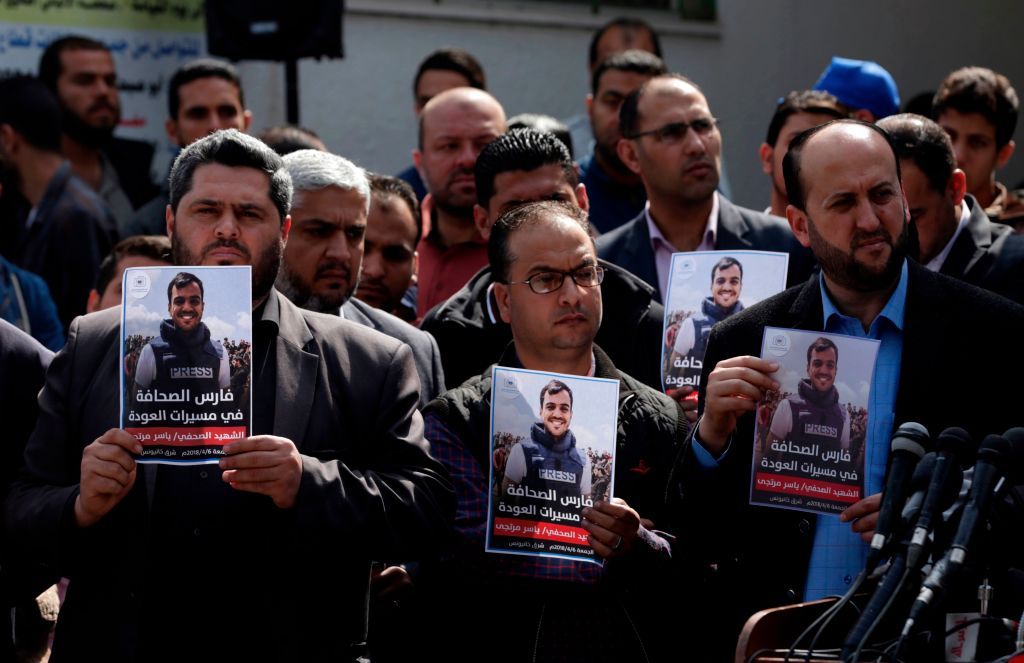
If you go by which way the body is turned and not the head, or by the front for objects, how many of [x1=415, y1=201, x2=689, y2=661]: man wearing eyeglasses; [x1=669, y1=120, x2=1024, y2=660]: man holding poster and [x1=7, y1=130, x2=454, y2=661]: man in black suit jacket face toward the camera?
3

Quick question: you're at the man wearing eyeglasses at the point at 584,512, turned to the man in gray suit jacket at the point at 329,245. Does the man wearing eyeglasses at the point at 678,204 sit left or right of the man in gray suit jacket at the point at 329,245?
right

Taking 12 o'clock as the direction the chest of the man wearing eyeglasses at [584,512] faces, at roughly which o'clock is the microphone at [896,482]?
The microphone is roughly at 11 o'clock from the man wearing eyeglasses.

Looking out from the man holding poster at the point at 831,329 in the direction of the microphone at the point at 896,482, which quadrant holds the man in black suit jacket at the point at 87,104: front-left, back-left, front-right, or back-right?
back-right

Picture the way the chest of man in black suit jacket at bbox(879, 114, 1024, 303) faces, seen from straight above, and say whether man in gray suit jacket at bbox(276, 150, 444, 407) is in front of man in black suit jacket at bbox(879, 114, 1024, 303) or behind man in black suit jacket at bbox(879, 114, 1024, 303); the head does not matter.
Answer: in front

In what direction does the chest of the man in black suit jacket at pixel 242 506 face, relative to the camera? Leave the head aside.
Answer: toward the camera

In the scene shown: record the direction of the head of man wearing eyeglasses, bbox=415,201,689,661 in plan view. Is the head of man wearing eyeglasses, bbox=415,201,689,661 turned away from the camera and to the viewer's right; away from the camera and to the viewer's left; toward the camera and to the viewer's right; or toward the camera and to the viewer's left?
toward the camera and to the viewer's right

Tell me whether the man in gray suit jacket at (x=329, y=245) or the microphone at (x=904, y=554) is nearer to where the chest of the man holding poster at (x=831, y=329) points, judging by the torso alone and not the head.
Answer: the microphone

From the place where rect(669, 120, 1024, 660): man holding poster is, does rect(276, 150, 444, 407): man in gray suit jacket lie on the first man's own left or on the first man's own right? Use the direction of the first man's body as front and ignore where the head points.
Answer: on the first man's own right

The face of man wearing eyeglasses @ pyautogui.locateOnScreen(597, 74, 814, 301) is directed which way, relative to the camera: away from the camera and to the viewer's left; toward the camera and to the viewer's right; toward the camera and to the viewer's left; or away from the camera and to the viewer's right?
toward the camera and to the viewer's right

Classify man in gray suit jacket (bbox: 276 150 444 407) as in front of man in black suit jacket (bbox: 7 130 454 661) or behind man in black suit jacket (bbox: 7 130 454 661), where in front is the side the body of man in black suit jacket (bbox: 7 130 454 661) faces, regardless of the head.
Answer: behind

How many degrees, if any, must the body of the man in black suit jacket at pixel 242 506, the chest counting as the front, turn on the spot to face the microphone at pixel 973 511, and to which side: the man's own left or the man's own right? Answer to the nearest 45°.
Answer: approximately 45° to the man's own left
